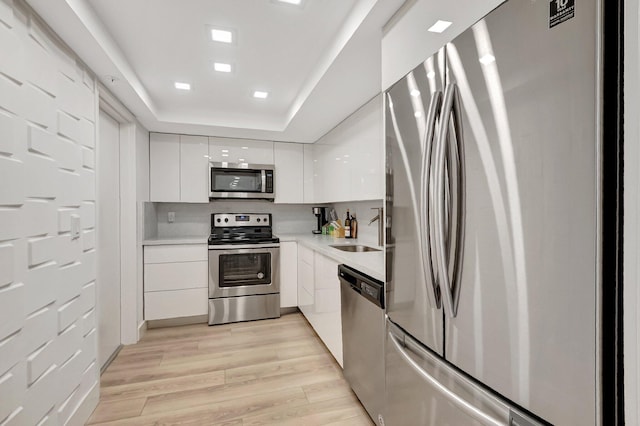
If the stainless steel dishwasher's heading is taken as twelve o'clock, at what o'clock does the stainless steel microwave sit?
The stainless steel microwave is roughly at 3 o'clock from the stainless steel dishwasher.

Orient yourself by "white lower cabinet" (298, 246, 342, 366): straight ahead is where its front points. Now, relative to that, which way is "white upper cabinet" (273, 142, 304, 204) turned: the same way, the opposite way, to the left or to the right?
to the left

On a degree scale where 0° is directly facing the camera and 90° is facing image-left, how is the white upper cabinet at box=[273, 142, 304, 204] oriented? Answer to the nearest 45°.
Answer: approximately 0°

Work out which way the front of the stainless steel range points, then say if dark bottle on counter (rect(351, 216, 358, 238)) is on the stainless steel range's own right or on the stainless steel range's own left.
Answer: on the stainless steel range's own left

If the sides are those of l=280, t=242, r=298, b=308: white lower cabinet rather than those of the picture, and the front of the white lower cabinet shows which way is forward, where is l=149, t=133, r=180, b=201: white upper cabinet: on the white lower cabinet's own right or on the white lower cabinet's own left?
on the white lower cabinet's own right

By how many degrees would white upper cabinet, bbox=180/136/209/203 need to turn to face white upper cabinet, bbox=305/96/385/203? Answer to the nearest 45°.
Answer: approximately 45° to its left
